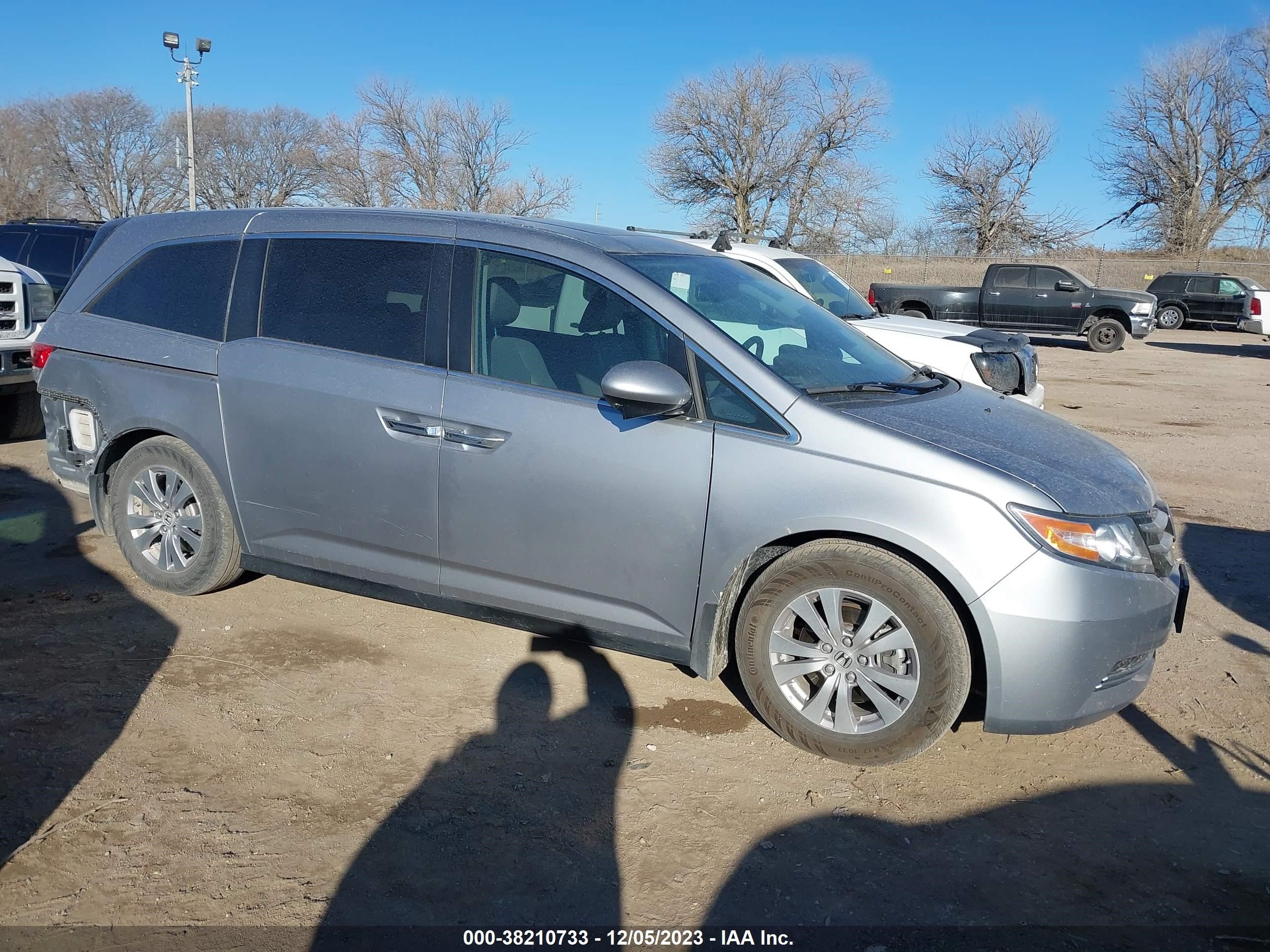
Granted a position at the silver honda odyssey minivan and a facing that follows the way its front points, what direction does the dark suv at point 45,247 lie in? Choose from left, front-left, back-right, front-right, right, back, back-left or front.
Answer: back

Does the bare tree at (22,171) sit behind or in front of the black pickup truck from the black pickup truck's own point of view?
behind

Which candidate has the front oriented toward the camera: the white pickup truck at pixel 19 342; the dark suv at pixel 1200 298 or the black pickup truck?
the white pickup truck

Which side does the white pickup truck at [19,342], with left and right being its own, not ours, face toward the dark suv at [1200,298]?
left

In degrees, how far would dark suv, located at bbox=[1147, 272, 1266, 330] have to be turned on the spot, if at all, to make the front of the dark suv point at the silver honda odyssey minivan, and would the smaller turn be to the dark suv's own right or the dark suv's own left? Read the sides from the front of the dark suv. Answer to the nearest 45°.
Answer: approximately 90° to the dark suv's own right

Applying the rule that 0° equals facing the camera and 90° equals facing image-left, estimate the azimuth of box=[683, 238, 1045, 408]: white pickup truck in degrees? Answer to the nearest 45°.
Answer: approximately 315°

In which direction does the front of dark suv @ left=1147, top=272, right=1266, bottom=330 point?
to the viewer's right

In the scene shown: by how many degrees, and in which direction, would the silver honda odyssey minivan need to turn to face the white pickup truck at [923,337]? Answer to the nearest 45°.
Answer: approximately 90° to its left

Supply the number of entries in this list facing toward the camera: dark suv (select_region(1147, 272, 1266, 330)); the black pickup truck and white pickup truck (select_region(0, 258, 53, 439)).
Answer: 1

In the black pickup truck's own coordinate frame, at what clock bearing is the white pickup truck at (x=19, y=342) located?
The white pickup truck is roughly at 4 o'clock from the black pickup truck.

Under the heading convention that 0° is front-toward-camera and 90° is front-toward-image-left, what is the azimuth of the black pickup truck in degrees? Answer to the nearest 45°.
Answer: approximately 270°

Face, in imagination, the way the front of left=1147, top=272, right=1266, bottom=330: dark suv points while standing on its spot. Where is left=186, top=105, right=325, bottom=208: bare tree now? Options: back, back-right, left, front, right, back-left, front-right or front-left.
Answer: back

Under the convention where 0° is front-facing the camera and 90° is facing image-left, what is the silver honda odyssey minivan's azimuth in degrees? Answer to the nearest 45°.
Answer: approximately 315°

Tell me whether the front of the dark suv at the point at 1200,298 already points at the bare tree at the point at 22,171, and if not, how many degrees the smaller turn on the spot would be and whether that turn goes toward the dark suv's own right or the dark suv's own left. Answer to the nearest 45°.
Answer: approximately 180°

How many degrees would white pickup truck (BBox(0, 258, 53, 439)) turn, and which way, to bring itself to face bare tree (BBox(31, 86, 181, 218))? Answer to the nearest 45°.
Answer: approximately 180°
